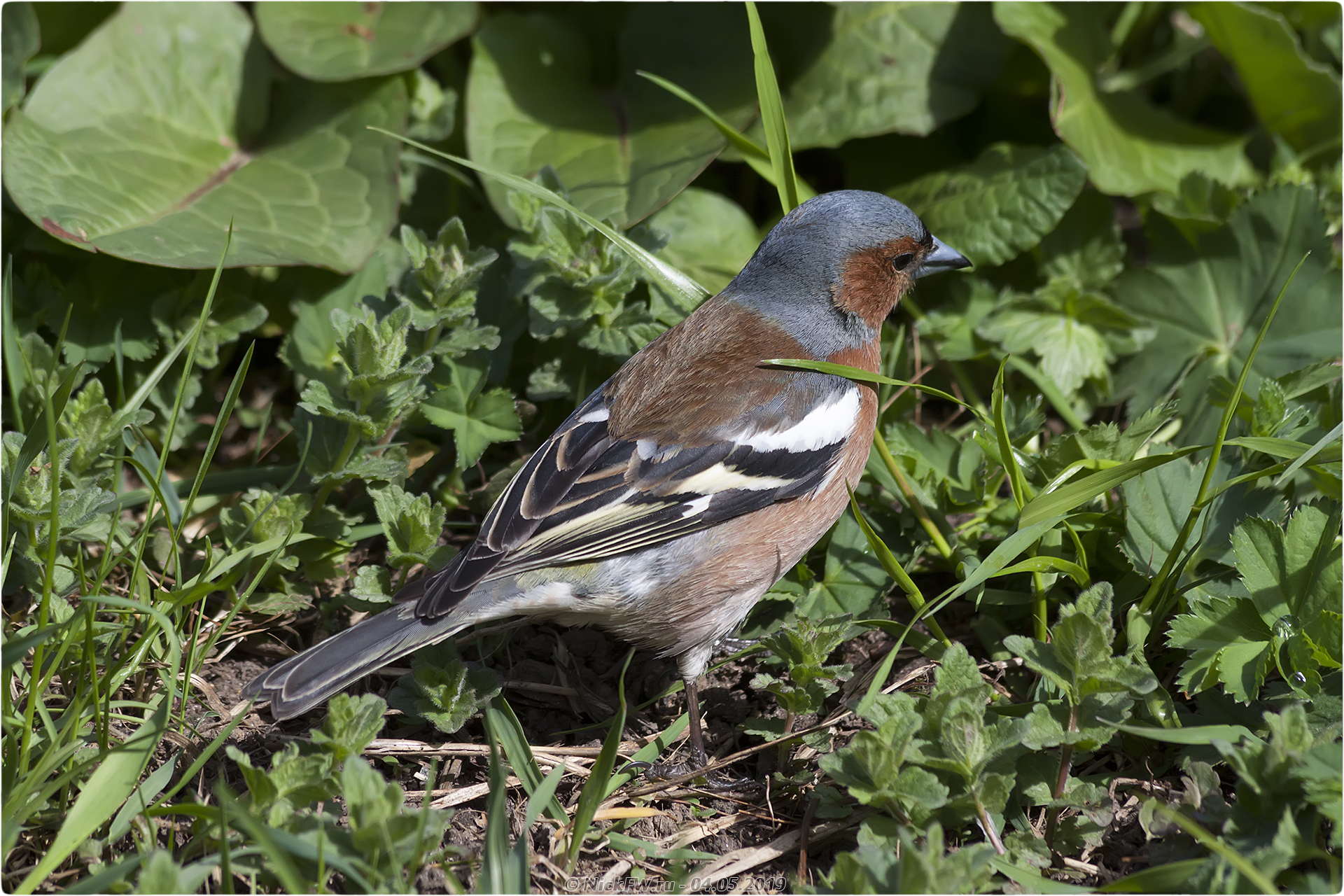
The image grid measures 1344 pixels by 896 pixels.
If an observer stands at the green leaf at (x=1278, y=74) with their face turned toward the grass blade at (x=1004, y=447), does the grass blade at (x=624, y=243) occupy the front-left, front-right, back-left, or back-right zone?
front-right

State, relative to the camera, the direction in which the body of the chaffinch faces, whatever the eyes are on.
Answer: to the viewer's right

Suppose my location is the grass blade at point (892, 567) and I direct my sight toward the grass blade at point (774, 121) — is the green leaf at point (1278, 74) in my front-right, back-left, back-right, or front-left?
front-right

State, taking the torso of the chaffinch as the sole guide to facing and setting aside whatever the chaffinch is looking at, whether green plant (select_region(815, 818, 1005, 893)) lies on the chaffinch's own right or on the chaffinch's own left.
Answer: on the chaffinch's own right

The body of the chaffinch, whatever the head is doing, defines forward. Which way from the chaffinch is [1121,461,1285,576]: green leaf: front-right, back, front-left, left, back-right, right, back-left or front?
front

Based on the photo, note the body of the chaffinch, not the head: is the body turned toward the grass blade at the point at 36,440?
no

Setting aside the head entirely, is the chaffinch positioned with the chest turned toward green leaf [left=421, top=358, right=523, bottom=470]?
no

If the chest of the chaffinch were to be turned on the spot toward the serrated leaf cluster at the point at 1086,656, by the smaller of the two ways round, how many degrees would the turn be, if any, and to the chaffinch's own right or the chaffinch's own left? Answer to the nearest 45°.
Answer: approximately 45° to the chaffinch's own right

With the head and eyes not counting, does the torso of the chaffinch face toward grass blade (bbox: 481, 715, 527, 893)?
no

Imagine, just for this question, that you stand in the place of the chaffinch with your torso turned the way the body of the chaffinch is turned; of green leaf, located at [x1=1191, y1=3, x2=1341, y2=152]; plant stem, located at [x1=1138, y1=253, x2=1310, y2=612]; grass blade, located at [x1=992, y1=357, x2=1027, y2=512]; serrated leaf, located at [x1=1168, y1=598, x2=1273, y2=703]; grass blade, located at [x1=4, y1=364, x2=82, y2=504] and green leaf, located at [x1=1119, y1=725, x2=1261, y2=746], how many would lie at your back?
1

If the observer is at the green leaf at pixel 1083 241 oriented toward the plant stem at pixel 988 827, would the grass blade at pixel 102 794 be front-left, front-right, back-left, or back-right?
front-right

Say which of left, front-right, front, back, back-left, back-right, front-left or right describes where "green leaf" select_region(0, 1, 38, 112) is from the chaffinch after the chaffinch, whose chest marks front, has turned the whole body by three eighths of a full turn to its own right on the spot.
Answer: right

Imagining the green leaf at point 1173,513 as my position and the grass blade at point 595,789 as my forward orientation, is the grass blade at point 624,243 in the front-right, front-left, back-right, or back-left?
front-right

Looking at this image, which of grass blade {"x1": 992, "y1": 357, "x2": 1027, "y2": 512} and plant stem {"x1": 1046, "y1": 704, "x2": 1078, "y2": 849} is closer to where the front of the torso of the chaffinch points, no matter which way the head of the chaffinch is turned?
the grass blade

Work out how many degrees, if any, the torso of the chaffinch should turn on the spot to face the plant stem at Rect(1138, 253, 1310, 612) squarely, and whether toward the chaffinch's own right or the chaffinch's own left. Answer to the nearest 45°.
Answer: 0° — it already faces it

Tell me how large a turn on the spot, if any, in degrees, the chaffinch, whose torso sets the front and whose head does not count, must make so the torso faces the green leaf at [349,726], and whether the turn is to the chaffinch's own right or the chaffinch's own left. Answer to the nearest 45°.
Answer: approximately 135° to the chaffinch's own right
